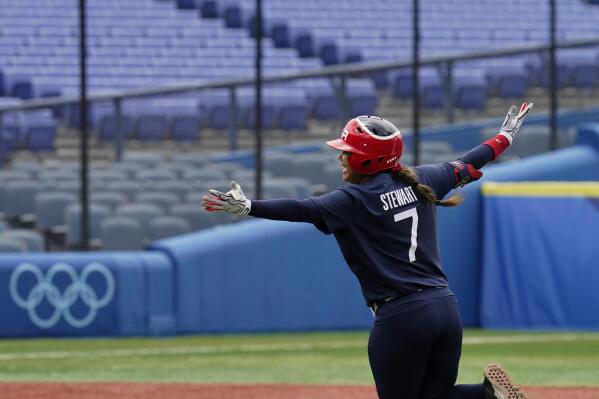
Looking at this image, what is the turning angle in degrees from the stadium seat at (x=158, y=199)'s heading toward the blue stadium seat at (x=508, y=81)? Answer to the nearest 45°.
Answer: approximately 135° to its left

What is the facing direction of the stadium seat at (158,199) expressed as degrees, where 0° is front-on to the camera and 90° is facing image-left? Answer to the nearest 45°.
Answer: approximately 0°

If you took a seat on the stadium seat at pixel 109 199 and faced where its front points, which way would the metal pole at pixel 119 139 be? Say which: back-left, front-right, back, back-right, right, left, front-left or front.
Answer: back

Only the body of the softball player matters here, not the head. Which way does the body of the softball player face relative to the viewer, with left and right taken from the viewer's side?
facing away from the viewer and to the left of the viewer

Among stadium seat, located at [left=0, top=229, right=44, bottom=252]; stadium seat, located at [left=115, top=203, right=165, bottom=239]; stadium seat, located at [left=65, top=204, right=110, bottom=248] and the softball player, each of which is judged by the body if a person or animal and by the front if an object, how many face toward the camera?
3

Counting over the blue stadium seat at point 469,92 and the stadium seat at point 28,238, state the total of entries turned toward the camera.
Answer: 2

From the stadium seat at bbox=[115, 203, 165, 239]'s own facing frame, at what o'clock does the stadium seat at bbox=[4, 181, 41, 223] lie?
the stadium seat at bbox=[4, 181, 41, 223] is roughly at 3 o'clock from the stadium seat at bbox=[115, 203, 165, 239].

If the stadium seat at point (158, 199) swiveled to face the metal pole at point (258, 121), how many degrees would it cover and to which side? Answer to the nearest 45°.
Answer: approximately 45° to its left

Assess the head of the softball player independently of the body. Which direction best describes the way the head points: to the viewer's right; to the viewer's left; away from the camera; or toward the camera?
to the viewer's left

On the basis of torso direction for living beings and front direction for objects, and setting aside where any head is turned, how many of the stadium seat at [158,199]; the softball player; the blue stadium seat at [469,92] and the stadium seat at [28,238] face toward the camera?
3

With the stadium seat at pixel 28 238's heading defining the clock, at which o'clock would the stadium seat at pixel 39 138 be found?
the stadium seat at pixel 39 138 is roughly at 6 o'clock from the stadium seat at pixel 28 238.
